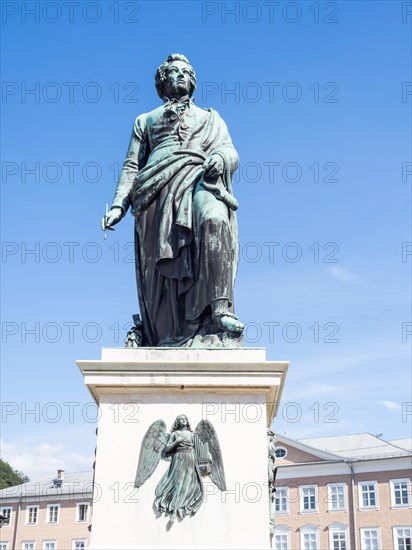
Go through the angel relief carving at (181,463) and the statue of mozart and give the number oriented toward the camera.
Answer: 2

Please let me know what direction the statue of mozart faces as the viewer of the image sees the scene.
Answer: facing the viewer

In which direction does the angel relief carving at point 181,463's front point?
toward the camera
